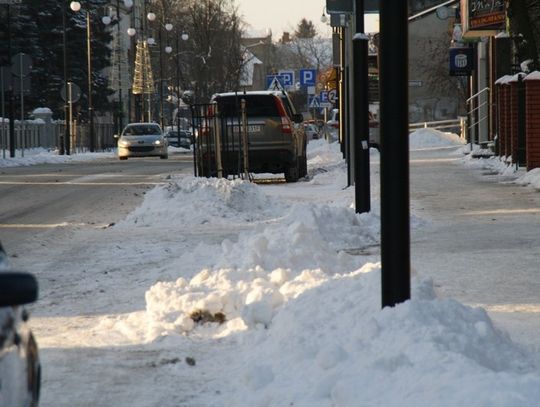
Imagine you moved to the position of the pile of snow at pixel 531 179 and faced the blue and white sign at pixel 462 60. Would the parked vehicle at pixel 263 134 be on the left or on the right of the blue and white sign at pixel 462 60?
left

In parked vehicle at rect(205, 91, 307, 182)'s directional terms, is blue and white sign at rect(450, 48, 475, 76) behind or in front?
in front

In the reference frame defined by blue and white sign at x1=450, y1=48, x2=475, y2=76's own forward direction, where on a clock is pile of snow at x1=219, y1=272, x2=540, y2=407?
The pile of snow is roughly at 12 o'clock from the blue and white sign.

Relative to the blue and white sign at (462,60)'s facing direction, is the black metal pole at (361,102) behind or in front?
in front

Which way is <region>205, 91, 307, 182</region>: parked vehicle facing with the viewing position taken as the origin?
facing away from the viewer

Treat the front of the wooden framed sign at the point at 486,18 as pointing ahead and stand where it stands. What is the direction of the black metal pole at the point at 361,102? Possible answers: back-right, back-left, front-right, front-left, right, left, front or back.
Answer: front

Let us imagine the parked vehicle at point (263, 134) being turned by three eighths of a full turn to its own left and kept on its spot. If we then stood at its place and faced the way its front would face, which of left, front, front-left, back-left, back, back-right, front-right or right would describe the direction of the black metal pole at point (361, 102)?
front-left

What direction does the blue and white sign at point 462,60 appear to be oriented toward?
toward the camera

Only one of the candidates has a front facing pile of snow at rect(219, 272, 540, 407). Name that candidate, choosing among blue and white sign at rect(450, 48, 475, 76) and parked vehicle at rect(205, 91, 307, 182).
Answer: the blue and white sign

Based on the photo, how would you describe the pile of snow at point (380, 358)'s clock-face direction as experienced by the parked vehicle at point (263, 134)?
The pile of snow is roughly at 6 o'clock from the parked vehicle.

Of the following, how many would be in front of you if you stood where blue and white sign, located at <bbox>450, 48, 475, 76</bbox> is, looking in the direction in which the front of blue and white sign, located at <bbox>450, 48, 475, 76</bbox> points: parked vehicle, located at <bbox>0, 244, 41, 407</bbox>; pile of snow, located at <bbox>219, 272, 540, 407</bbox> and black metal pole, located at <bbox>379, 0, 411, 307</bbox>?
3

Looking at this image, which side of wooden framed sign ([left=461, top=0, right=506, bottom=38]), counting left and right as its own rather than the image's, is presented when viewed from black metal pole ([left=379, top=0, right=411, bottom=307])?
front

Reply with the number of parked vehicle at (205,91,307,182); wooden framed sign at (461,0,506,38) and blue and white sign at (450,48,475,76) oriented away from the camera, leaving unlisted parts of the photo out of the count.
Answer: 1

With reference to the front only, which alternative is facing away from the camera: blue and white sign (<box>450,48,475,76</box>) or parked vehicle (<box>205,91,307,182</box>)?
the parked vehicle

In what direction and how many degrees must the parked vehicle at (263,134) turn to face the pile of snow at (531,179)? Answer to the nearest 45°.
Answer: approximately 135° to its right

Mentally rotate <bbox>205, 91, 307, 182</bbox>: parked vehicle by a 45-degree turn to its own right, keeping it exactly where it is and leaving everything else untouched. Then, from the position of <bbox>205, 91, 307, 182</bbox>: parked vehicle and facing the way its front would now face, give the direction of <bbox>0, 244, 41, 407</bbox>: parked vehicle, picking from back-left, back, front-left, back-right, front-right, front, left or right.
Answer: back-right

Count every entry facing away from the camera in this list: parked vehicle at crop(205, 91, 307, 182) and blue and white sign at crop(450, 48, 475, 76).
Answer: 1
